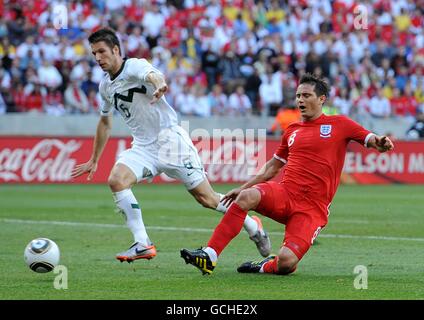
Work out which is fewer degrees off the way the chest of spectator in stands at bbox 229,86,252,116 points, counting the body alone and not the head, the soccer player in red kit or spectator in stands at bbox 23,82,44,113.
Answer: the soccer player in red kit

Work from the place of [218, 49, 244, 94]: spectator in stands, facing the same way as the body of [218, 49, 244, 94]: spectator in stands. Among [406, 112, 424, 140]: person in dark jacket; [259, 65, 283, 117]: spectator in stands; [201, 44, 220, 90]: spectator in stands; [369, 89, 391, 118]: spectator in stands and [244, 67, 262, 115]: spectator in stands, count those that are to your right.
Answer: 1

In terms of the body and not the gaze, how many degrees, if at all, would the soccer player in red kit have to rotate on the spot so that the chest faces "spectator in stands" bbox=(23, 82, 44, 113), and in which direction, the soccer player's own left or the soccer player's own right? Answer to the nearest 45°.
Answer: approximately 90° to the soccer player's own right

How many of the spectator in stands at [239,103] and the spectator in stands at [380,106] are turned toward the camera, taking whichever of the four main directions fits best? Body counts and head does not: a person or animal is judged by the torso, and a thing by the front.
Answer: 2

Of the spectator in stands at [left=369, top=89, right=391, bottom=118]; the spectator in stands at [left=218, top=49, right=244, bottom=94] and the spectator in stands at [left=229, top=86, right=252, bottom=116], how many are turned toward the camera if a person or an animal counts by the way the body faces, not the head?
3

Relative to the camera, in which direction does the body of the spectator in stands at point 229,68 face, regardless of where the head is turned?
toward the camera

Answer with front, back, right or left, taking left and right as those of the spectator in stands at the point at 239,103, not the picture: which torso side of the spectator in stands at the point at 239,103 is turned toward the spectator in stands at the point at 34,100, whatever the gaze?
right

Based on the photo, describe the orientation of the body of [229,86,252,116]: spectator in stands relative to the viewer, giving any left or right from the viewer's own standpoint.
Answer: facing the viewer

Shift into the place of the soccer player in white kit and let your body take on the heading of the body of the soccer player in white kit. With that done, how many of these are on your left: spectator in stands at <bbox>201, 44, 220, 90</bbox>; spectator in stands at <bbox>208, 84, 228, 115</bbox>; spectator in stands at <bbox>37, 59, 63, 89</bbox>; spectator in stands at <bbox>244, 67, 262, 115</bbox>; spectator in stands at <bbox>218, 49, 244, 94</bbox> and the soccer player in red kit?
1

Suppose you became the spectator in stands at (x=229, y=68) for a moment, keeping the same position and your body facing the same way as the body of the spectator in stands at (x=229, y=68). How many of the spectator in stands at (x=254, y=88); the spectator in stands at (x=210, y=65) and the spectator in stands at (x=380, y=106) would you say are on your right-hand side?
1

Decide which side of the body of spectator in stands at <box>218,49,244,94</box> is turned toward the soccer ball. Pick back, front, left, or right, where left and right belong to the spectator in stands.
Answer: front

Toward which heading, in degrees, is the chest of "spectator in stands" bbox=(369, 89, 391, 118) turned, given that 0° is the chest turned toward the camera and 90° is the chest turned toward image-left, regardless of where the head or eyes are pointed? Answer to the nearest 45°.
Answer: approximately 0°

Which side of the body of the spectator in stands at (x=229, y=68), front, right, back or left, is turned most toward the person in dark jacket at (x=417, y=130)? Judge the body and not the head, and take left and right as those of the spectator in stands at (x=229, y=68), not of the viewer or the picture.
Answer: left
